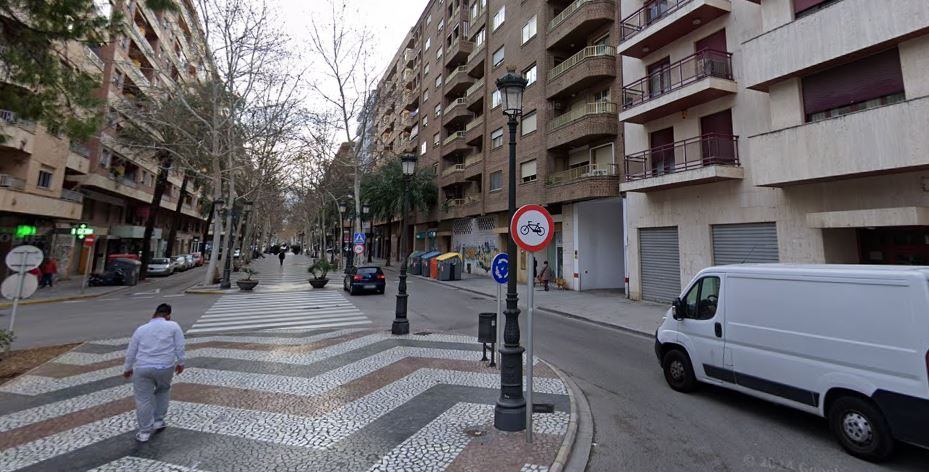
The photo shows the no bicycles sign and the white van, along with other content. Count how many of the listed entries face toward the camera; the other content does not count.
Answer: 1

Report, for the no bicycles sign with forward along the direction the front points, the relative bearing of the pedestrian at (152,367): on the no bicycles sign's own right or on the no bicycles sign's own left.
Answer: on the no bicycles sign's own right

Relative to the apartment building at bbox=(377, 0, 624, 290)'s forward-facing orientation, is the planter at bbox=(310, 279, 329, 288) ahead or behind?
ahead

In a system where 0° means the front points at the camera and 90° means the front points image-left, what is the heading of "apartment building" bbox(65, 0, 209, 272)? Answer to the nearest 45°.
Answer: approximately 315°

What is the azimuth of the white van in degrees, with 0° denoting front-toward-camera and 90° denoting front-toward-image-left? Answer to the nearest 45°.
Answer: approximately 135°

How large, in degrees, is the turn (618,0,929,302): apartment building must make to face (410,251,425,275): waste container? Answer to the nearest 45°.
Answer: approximately 45° to its right

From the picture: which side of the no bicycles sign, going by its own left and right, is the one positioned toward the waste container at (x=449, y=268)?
back

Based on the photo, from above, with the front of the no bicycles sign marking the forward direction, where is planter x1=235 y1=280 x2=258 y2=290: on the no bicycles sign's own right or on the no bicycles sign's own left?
on the no bicycles sign's own right

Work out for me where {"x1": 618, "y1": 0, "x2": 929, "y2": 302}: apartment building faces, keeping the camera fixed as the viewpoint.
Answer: facing the viewer and to the left of the viewer

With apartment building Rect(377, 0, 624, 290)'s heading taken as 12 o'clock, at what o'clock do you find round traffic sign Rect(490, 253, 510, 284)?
The round traffic sign is roughly at 11 o'clock from the apartment building.

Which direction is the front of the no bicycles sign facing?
toward the camera
